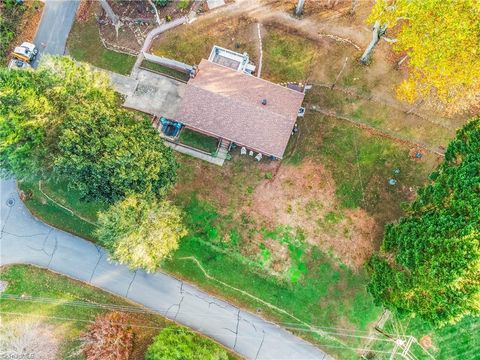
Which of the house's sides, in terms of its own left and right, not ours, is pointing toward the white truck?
right

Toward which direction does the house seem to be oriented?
toward the camera
